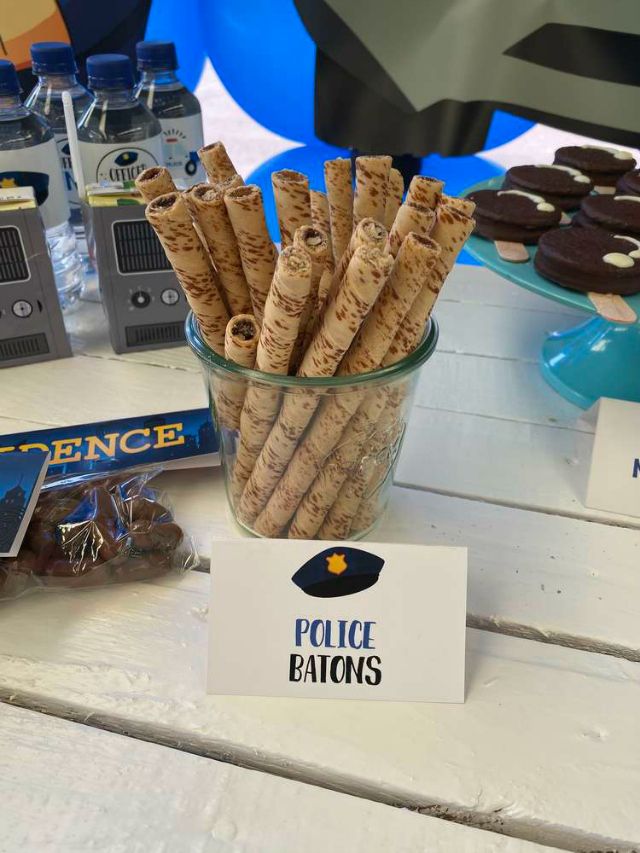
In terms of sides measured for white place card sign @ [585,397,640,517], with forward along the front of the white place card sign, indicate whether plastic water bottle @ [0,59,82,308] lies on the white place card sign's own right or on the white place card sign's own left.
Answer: on the white place card sign's own right

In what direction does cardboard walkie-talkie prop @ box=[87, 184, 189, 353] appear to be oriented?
toward the camera

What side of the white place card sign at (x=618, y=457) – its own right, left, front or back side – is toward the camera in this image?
front

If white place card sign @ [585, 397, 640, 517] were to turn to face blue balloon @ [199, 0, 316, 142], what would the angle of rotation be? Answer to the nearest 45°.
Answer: approximately 135° to its right

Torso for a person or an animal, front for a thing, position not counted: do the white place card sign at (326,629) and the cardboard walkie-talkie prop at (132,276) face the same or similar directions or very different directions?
same or similar directions

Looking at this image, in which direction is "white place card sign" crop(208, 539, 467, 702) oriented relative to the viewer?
toward the camera

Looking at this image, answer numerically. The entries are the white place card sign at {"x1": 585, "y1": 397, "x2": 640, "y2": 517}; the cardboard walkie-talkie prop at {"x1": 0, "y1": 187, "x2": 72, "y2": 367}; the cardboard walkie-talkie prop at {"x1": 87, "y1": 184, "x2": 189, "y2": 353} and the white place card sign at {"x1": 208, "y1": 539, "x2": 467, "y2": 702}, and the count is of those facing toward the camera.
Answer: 4
